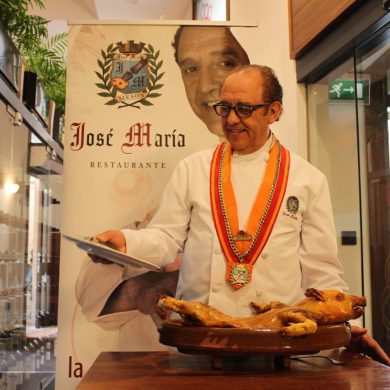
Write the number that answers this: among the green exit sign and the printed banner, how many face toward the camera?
2

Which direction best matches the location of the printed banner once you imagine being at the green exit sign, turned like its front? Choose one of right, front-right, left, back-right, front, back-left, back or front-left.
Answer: front-right

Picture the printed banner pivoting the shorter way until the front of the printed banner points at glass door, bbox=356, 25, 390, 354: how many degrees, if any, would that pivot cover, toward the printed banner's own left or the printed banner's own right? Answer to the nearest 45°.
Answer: approximately 90° to the printed banner's own left

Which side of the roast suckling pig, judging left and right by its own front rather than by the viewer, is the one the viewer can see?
right

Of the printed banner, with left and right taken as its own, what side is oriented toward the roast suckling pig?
front

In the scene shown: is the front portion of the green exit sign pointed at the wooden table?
yes

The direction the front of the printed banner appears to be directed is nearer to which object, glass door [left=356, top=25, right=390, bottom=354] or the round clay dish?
the round clay dish

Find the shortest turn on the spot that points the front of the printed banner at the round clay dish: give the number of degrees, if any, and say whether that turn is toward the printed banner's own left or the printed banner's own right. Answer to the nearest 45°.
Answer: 0° — it already faces it

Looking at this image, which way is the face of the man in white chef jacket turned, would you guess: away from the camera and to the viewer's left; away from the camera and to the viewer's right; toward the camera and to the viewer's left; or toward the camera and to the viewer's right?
toward the camera and to the viewer's left

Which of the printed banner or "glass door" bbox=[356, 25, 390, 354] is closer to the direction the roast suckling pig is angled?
the glass door

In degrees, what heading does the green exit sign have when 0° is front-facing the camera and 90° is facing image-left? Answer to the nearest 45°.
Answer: approximately 0°
